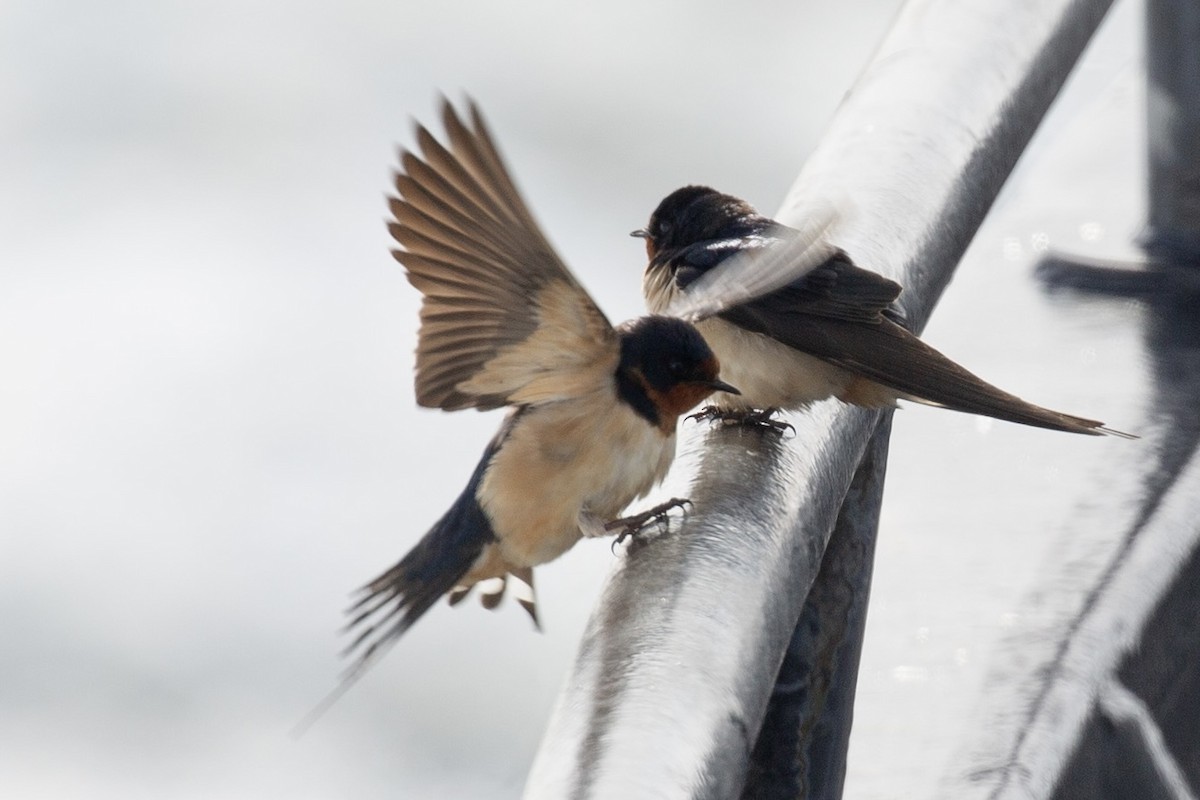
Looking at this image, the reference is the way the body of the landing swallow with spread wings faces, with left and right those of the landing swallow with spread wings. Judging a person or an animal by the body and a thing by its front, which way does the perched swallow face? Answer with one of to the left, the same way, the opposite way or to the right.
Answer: the opposite way

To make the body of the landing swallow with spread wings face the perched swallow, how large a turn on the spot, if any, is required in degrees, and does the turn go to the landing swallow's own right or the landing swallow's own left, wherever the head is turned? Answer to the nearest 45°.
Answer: approximately 45° to the landing swallow's own left

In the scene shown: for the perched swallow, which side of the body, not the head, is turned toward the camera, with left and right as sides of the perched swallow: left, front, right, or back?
left

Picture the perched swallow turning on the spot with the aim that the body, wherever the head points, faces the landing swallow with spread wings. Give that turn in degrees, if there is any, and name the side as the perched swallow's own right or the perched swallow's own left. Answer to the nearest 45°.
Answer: approximately 45° to the perched swallow's own left

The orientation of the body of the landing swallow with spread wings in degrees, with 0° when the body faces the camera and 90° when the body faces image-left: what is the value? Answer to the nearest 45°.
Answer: approximately 270°

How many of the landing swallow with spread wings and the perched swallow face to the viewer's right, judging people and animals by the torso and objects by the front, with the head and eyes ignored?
1
